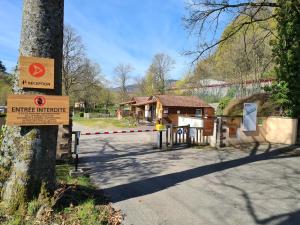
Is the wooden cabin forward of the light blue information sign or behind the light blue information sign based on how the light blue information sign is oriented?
behind

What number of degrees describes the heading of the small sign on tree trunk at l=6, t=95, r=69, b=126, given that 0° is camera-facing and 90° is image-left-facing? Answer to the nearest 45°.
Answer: approximately 0°

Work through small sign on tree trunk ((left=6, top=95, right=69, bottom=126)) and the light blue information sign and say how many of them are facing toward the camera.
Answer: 2

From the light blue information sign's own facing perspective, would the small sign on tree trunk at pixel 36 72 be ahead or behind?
ahead

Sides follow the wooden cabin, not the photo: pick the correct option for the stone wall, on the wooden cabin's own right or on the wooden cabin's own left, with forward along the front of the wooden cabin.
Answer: on the wooden cabin's own left

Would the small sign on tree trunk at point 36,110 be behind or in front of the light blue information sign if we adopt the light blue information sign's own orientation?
in front

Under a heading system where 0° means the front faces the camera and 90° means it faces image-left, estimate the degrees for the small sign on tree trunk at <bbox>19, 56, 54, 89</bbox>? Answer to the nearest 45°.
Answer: approximately 0°

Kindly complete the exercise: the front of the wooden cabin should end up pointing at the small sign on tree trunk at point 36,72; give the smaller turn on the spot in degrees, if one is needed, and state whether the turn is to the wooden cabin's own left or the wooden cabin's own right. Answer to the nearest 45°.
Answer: approximately 45° to the wooden cabin's own left
